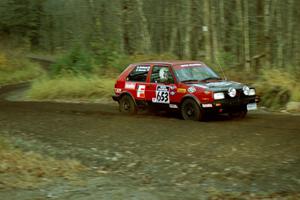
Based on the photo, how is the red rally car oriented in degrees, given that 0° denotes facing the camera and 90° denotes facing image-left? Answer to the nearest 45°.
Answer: approximately 315°

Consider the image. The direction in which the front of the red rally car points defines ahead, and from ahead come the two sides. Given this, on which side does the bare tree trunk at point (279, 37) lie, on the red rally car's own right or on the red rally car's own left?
on the red rally car's own left
